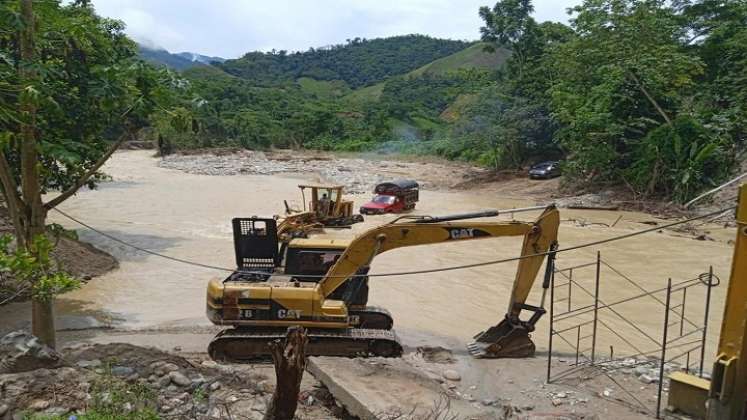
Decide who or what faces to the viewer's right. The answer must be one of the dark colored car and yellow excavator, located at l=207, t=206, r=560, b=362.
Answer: the yellow excavator

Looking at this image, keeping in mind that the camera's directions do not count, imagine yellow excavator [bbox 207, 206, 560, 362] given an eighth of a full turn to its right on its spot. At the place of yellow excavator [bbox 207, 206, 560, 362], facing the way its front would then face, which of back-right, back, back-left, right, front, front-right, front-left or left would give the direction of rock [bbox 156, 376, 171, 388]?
right

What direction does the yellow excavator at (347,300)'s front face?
to the viewer's right

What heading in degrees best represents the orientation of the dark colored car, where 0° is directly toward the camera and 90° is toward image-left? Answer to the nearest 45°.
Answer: approximately 45°

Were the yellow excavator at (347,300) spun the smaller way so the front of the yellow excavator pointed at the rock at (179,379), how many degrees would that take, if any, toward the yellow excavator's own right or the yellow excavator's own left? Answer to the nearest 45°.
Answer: approximately 135° to the yellow excavator's own right

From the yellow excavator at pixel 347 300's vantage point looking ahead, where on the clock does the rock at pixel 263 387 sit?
The rock is roughly at 4 o'clock from the yellow excavator.

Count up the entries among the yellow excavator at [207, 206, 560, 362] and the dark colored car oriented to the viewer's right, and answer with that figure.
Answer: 1

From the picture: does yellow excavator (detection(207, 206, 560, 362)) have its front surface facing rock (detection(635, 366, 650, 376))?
yes

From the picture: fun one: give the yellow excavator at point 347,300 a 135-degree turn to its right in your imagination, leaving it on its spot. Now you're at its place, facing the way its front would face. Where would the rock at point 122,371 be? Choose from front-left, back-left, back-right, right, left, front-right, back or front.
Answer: front
